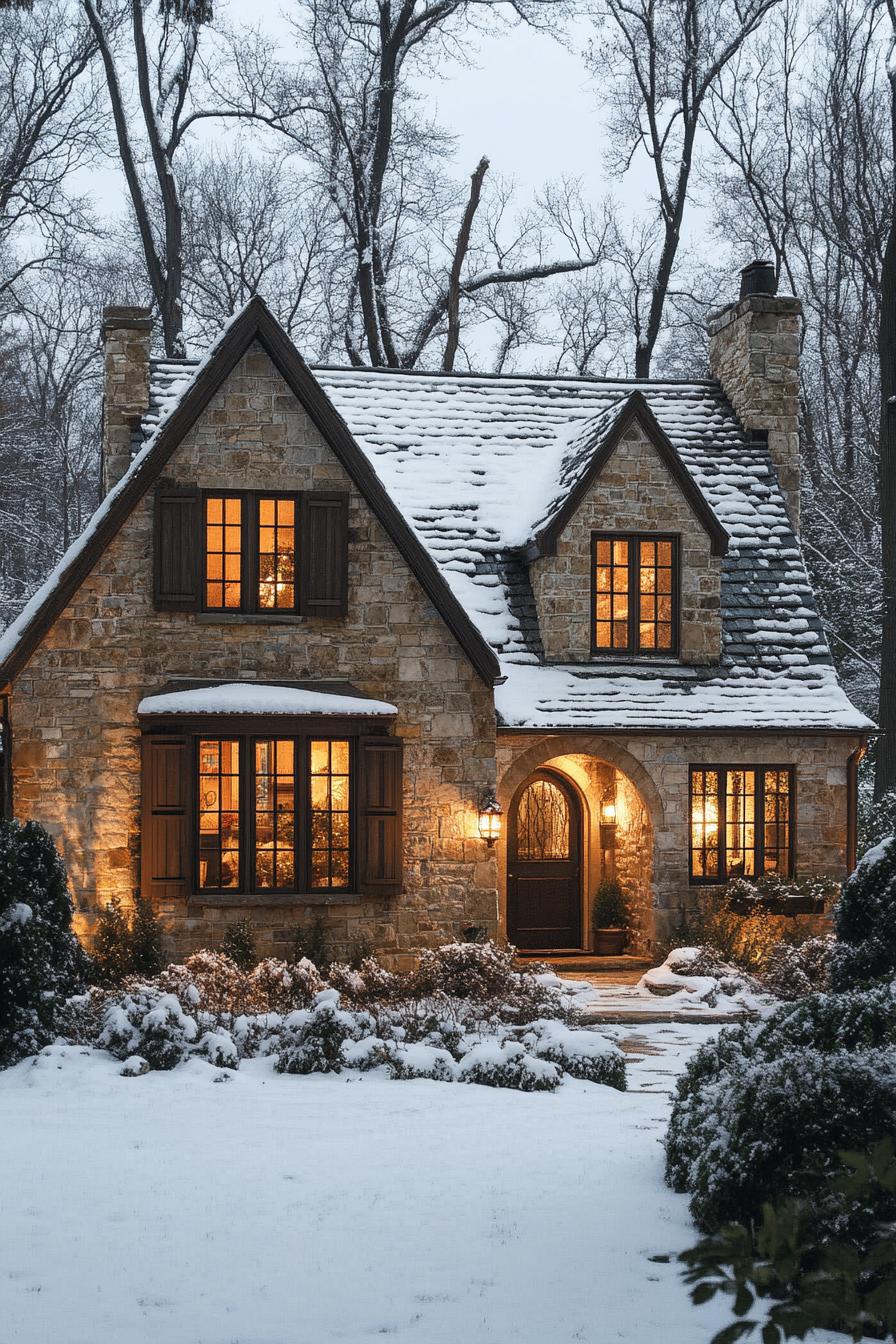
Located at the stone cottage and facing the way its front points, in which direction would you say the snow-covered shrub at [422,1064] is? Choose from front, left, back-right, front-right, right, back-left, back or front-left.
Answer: front

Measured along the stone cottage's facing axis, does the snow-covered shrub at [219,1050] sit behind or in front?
in front

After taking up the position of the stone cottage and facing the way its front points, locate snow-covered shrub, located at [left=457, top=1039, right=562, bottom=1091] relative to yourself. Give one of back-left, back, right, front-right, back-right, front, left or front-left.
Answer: front

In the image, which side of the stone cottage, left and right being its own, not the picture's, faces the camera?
front

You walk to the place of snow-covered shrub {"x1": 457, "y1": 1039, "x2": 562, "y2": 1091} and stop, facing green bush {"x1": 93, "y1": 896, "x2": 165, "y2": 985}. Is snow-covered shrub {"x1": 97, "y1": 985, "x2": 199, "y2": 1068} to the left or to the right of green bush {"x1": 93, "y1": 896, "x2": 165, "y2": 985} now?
left

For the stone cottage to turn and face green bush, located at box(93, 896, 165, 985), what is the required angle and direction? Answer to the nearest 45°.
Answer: approximately 45° to its right

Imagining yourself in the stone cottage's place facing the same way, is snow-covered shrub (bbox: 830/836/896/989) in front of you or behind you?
in front

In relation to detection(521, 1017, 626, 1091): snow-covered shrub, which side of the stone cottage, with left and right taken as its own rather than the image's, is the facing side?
front

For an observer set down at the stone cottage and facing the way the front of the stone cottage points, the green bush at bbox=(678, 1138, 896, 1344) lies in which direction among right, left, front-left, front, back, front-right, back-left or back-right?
front
